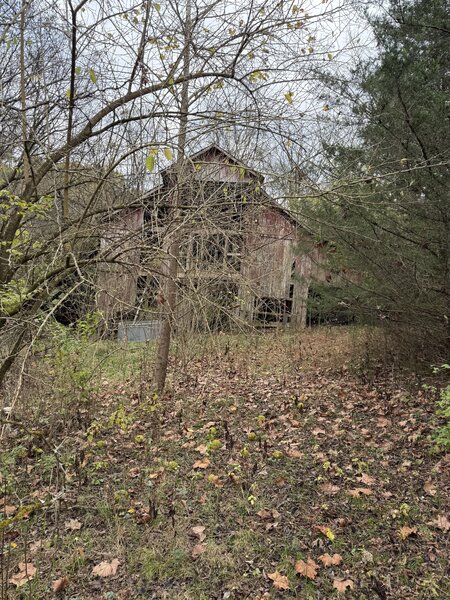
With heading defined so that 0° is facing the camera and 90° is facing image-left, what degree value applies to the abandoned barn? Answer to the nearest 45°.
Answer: approximately 0°
